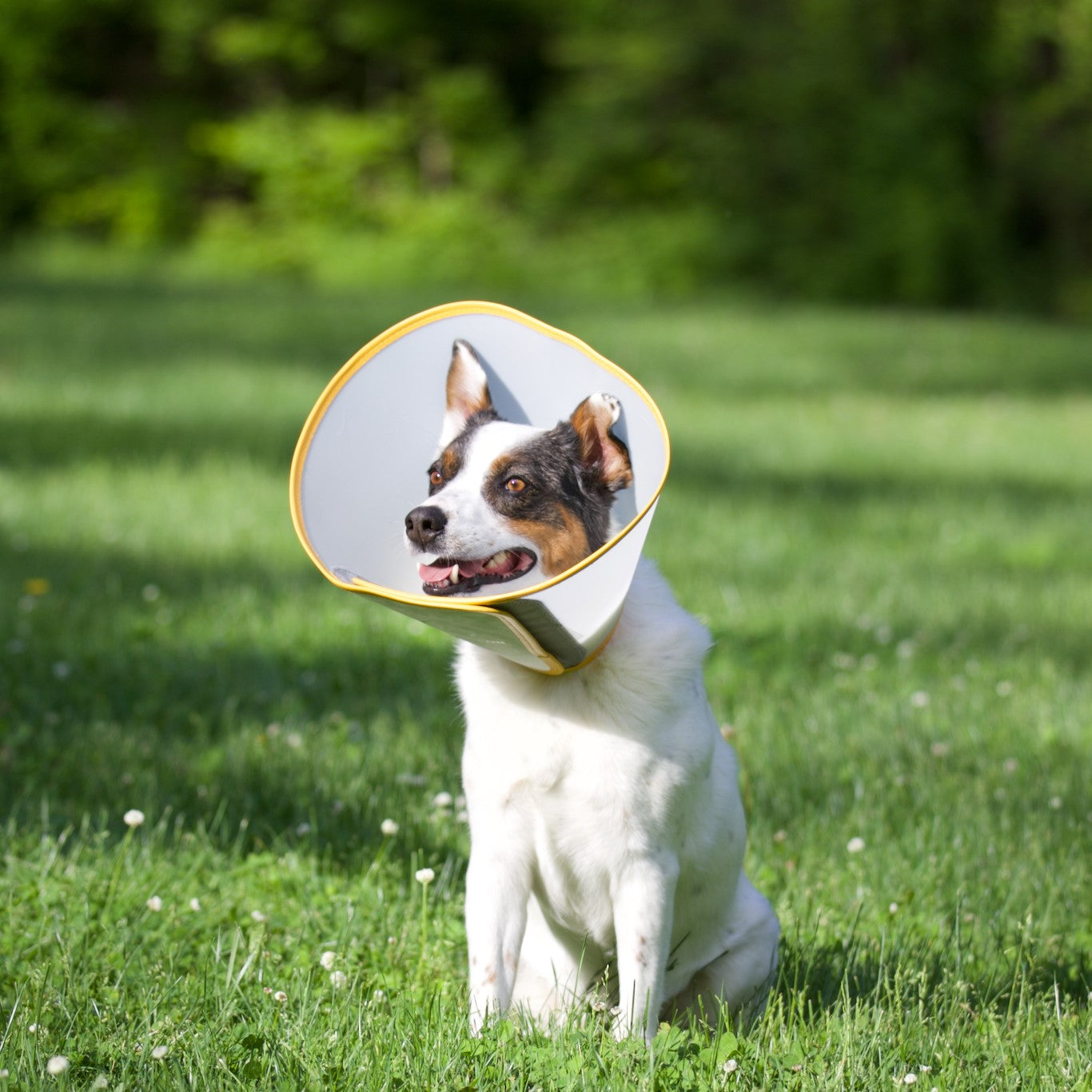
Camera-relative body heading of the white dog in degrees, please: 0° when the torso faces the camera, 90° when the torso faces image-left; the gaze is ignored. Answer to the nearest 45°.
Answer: approximately 45°
